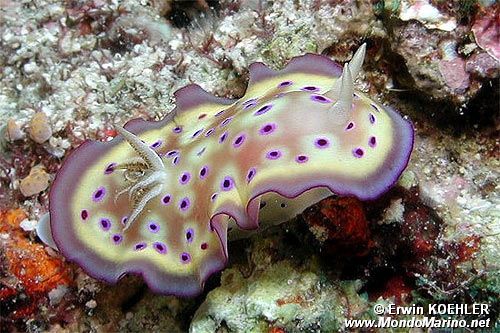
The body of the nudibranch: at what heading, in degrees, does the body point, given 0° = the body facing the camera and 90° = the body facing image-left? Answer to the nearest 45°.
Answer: approximately 270°

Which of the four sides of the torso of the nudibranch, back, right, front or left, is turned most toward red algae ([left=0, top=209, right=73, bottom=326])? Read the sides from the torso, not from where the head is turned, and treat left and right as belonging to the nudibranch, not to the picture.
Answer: back
